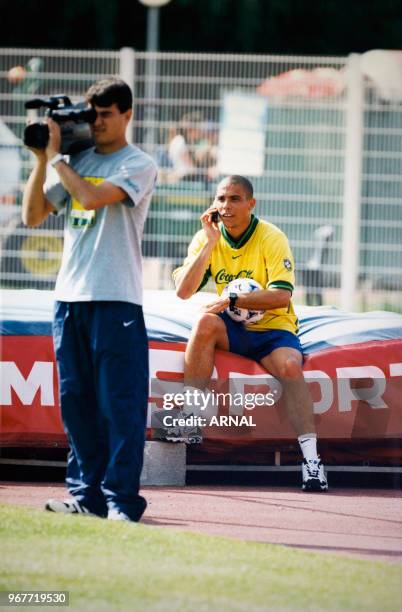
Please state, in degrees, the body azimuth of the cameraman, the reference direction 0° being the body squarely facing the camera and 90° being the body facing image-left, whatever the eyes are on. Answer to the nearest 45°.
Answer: approximately 45°

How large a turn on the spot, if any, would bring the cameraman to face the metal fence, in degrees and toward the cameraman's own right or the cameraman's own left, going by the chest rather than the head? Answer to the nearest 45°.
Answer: approximately 135° to the cameraman's own right

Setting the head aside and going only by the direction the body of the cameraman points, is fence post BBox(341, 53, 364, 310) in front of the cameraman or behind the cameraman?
behind

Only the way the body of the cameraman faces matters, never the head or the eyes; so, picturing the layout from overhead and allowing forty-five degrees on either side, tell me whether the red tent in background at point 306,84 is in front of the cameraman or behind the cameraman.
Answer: behind
